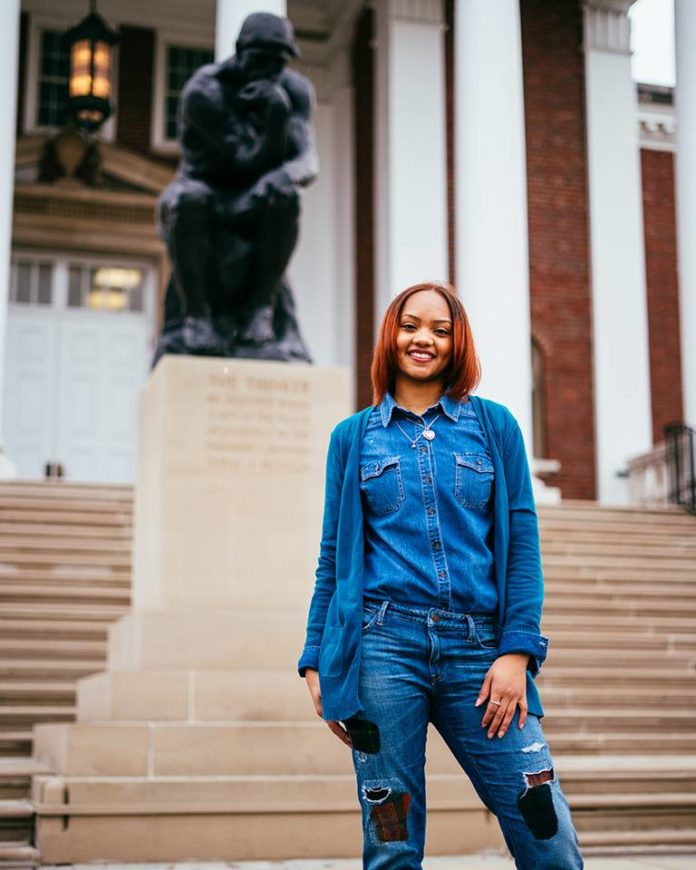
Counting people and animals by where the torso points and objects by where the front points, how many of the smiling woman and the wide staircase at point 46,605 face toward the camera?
2

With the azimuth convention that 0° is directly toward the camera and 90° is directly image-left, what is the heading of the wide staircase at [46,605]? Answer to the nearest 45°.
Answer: approximately 0°

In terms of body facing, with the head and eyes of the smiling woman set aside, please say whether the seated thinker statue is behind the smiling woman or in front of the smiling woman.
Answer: behind

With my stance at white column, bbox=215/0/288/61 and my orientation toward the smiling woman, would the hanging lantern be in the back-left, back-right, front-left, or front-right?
back-right

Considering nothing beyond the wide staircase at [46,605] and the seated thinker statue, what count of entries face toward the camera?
2

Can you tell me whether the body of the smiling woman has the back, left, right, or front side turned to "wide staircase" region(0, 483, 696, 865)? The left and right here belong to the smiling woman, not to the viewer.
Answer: back
